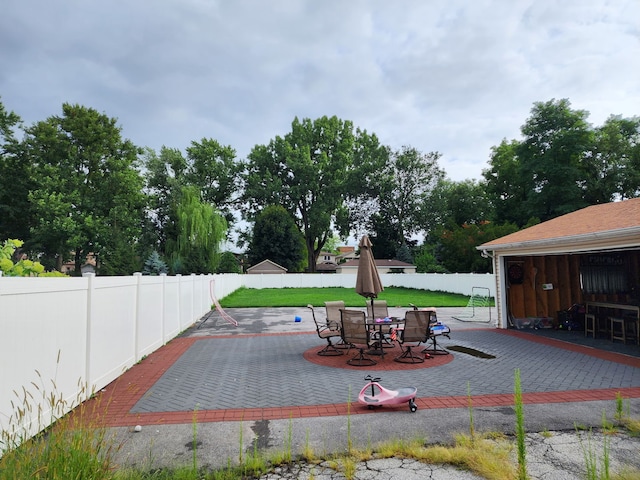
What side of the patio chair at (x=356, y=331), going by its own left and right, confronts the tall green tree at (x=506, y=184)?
front

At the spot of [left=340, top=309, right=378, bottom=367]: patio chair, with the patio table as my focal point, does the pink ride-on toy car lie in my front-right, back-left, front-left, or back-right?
back-right

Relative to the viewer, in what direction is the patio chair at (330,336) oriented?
to the viewer's right

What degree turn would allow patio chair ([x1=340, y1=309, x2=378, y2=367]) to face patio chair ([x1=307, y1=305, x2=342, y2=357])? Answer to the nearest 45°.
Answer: approximately 90° to its left

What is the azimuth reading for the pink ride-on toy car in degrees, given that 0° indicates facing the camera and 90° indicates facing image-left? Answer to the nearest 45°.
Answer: approximately 90°

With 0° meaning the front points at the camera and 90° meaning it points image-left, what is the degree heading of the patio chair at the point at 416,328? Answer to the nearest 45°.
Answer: approximately 135°

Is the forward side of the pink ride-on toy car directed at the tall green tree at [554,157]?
no

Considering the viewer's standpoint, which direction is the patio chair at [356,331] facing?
facing away from the viewer and to the right of the viewer

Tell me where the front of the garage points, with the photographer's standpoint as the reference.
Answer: facing the viewer and to the left of the viewer

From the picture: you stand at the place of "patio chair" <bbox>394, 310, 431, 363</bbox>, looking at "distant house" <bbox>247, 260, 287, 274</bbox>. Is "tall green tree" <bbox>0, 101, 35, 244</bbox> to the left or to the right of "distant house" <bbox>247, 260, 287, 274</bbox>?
left

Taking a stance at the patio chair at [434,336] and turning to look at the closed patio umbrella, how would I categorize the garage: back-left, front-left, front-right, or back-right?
back-right

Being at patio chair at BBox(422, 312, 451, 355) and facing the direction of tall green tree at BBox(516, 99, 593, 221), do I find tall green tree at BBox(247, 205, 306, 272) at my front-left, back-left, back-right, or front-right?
front-left

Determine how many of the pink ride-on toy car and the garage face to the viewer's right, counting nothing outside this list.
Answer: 0

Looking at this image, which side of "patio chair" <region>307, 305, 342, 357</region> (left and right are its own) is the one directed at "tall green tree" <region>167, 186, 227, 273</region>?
left

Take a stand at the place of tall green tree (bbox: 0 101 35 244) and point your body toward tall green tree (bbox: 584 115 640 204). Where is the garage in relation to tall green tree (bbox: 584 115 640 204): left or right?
right

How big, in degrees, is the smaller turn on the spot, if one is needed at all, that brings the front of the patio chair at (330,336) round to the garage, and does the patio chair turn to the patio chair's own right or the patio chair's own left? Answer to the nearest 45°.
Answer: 0° — it already faces it

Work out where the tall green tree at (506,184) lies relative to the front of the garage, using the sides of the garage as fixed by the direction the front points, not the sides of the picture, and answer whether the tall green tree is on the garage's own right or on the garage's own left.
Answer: on the garage's own right
